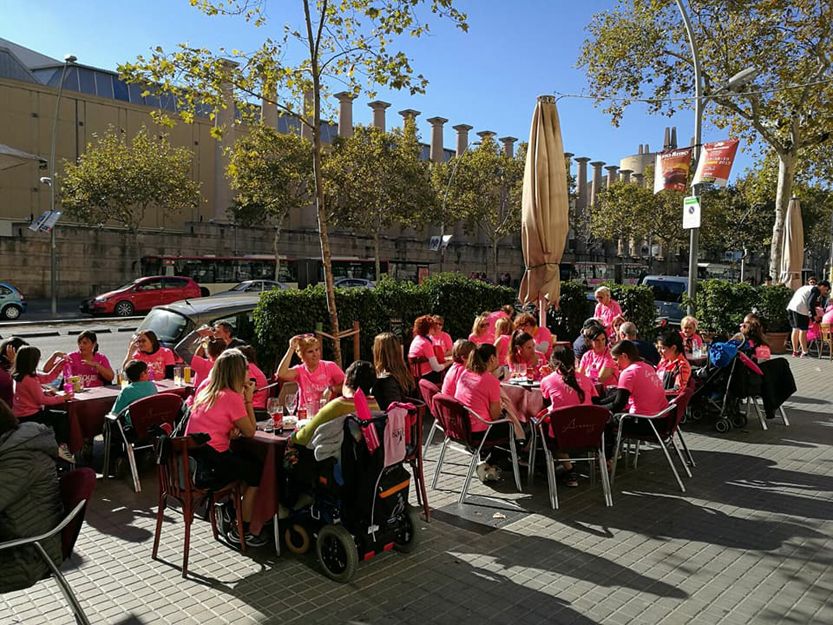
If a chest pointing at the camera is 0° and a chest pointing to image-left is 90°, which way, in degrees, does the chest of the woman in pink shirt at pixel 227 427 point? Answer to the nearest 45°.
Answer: approximately 270°

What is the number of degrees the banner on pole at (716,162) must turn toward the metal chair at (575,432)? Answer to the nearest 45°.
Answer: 0° — it already faces it

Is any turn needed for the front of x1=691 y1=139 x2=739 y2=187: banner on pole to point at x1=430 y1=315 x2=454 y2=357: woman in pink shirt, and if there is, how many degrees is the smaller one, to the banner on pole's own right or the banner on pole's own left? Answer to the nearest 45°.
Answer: approximately 45° to the banner on pole's own right

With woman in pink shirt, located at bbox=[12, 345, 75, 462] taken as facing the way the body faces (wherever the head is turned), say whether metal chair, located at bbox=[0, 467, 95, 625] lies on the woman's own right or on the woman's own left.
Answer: on the woman's own right

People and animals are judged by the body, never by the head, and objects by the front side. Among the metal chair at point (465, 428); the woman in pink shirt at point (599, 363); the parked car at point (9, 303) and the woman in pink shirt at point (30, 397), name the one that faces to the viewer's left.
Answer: the parked car

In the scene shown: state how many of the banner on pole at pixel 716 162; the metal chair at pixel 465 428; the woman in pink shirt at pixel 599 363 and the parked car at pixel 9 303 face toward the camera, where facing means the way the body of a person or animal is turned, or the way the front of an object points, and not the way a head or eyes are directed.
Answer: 2

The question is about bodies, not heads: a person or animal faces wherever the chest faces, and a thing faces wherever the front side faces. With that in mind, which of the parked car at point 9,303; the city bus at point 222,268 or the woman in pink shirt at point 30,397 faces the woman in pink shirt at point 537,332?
the woman in pink shirt at point 30,397

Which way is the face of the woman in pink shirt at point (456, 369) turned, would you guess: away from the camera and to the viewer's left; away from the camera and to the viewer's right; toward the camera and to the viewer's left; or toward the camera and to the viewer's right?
away from the camera and to the viewer's right

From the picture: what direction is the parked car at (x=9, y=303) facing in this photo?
to the viewer's left

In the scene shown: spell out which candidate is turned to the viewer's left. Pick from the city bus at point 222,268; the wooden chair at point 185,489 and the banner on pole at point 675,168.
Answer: the city bus

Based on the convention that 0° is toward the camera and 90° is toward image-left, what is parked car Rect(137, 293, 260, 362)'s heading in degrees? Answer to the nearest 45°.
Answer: approximately 45°

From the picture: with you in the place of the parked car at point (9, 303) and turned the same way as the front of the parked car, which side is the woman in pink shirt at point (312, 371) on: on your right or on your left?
on your left

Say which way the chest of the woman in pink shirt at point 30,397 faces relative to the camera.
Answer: to the viewer's right

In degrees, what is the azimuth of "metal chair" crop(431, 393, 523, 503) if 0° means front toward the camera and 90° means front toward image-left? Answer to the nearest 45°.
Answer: approximately 225°

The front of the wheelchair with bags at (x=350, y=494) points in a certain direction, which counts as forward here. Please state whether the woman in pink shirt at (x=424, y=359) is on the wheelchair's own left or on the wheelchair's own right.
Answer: on the wheelchair's own right
